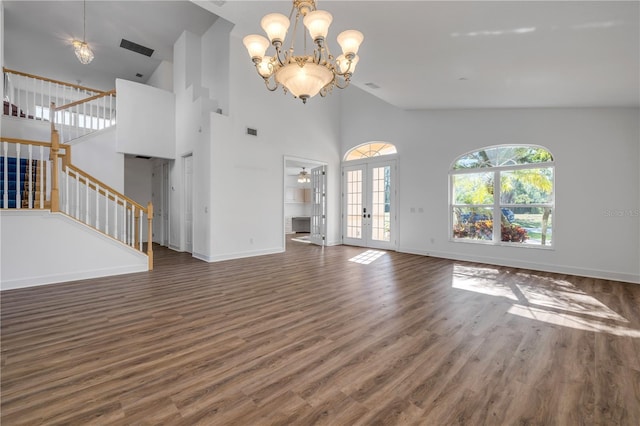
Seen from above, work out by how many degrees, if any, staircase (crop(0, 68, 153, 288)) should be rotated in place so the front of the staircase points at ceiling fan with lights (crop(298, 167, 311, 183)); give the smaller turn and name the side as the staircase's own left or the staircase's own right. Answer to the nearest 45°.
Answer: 0° — it already faces it

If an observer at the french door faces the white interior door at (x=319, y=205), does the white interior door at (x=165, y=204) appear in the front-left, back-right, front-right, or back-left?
front-left

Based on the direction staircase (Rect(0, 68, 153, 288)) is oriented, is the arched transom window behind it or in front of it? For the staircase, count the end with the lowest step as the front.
in front

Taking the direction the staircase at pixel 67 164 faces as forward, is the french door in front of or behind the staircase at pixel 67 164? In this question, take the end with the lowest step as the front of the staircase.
in front

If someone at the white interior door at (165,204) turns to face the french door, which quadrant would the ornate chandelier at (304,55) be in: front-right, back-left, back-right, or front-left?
front-right

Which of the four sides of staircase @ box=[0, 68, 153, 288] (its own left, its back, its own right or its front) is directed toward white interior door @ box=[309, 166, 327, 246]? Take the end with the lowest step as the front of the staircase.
front

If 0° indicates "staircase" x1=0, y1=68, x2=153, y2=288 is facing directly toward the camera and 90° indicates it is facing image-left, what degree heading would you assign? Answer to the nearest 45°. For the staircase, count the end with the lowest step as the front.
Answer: approximately 270°

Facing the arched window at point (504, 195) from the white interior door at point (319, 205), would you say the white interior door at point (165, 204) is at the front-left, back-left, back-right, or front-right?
back-right

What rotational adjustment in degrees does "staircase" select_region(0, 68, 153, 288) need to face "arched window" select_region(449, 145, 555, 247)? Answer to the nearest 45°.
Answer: approximately 45° to its right
